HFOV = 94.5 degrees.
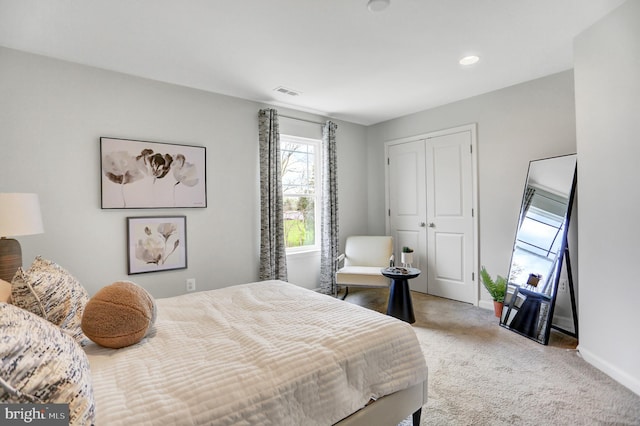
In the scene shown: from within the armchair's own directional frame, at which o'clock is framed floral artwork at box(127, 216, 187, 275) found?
The framed floral artwork is roughly at 2 o'clock from the armchair.

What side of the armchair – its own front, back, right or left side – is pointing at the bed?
front

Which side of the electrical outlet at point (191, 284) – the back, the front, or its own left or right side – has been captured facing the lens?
front

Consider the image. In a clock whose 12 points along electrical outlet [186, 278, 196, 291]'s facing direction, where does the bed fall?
The bed is roughly at 12 o'clock from the electrical outlet.

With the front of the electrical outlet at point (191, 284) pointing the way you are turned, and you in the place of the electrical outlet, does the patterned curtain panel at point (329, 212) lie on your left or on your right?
on your left

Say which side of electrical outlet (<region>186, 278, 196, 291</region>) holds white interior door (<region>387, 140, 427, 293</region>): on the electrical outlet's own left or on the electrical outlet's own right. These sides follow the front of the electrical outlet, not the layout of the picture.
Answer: on the electrical outlet's own left

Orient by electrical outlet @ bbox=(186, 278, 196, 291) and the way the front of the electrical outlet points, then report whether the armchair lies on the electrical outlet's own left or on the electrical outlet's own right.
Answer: on the electrical outlet's own left

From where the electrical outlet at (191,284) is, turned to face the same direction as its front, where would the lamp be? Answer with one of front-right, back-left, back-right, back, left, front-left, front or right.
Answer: front-right

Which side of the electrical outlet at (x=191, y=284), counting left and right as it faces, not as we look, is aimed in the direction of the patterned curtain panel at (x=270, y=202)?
left

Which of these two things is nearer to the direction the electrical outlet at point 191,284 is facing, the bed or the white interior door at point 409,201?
the bed

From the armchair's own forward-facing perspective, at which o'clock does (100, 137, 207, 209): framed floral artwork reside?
The framed floral artwork is roughly at 2 o'clock from the armchair.

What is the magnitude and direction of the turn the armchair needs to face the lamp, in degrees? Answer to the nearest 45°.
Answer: approximately 45° to its right

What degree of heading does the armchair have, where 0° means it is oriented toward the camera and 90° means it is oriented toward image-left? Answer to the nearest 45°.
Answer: approximately 0°

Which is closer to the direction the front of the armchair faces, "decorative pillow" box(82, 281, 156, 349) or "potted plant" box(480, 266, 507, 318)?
the decorative pillow
